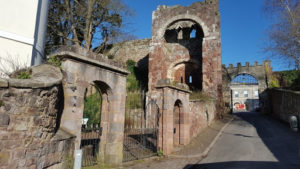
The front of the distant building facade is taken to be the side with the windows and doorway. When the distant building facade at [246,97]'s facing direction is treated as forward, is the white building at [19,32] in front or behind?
in front

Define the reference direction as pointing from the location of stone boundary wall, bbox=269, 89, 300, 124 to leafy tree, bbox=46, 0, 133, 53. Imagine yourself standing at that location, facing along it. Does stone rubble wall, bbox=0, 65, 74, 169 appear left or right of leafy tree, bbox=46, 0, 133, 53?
left

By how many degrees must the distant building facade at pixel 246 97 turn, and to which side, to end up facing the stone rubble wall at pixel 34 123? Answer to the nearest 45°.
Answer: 0° — it already faces it

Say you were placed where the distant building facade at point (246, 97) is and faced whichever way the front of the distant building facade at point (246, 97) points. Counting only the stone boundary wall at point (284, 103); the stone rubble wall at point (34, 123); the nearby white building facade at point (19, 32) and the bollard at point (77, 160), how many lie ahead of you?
4

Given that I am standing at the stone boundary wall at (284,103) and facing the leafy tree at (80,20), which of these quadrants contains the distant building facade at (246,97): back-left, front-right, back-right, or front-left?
back-right

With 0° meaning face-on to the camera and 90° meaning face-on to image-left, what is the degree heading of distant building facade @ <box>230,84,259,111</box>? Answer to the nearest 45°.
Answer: approximately 0°

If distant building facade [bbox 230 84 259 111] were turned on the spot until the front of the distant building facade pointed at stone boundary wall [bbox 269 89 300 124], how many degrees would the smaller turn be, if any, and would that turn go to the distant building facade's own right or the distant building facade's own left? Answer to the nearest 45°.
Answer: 0° — it already faces it

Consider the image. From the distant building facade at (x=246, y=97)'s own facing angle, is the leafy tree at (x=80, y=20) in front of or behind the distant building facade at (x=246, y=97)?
in front

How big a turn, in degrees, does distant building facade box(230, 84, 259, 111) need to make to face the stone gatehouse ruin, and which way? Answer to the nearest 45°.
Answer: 0° — it already faces it

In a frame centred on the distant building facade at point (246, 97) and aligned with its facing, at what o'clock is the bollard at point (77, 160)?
The bollard is roughly at 12 o'clock from the distant building facade.
